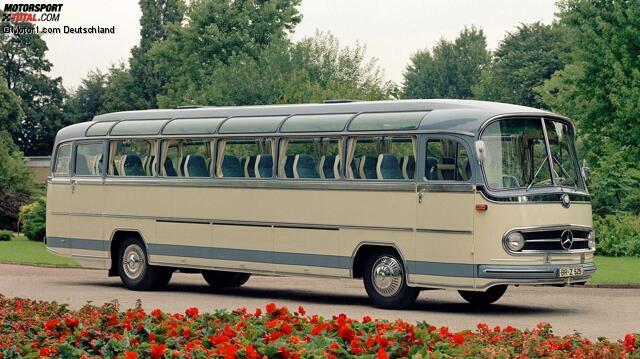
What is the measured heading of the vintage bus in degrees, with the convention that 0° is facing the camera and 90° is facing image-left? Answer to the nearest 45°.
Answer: approximately 315°

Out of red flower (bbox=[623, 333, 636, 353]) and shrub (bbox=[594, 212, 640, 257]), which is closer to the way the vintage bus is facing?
the red flower

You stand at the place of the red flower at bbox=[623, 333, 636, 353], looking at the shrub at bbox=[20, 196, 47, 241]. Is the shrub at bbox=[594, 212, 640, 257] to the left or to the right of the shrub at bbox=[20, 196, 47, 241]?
right

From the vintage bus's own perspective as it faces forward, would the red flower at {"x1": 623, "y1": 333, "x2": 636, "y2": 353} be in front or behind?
in front

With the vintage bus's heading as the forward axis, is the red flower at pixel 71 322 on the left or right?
on its right

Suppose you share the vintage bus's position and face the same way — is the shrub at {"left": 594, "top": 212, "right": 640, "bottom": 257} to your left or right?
on your left

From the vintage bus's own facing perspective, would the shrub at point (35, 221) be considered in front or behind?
behind
